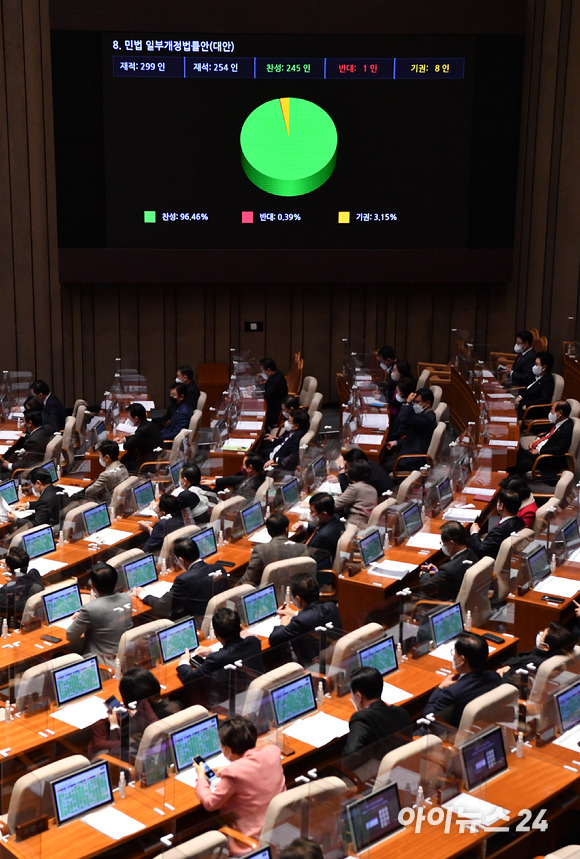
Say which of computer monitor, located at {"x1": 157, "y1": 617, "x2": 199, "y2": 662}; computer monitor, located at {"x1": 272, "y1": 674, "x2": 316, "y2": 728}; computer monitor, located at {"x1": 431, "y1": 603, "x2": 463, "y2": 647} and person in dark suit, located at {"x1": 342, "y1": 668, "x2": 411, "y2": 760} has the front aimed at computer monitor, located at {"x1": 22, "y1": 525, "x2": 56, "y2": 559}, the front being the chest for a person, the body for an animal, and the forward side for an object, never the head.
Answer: the person in dark suit

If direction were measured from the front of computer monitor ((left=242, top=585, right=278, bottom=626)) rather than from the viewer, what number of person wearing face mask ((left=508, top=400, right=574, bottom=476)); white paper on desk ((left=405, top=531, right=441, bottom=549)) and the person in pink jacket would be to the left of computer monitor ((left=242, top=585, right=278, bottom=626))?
2

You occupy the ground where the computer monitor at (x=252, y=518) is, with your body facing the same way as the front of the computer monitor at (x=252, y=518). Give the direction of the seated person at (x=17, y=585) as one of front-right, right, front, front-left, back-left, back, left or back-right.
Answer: right

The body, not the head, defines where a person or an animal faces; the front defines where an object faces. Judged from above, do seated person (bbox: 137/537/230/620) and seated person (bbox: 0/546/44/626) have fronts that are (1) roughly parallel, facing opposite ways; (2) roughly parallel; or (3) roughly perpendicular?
roughly parallel

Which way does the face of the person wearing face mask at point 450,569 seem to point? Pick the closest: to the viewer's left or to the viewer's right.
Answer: to the viewer's left

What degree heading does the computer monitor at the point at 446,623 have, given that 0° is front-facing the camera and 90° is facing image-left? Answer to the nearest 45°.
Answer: approximately 315°

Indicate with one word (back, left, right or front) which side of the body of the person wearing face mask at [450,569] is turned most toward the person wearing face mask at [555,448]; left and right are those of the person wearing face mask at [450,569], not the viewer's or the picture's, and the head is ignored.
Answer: right

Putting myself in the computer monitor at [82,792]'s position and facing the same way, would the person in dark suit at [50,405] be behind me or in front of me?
behind

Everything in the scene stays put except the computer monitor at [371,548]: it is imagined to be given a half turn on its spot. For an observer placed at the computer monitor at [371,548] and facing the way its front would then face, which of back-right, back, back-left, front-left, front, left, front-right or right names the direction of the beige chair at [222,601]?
left

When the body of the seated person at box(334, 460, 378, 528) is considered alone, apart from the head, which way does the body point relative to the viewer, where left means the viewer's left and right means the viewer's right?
facing away from the viewer and to the left of the viewer

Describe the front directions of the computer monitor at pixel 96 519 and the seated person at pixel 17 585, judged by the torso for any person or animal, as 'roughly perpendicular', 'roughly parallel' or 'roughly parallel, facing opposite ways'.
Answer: roughly parallel, facing opposite ways

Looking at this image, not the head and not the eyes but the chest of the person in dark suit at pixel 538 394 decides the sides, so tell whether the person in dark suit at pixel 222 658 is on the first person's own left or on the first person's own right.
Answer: on the first person's own left

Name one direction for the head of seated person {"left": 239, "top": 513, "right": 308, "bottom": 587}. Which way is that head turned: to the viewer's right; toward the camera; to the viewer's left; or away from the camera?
away from the camera
